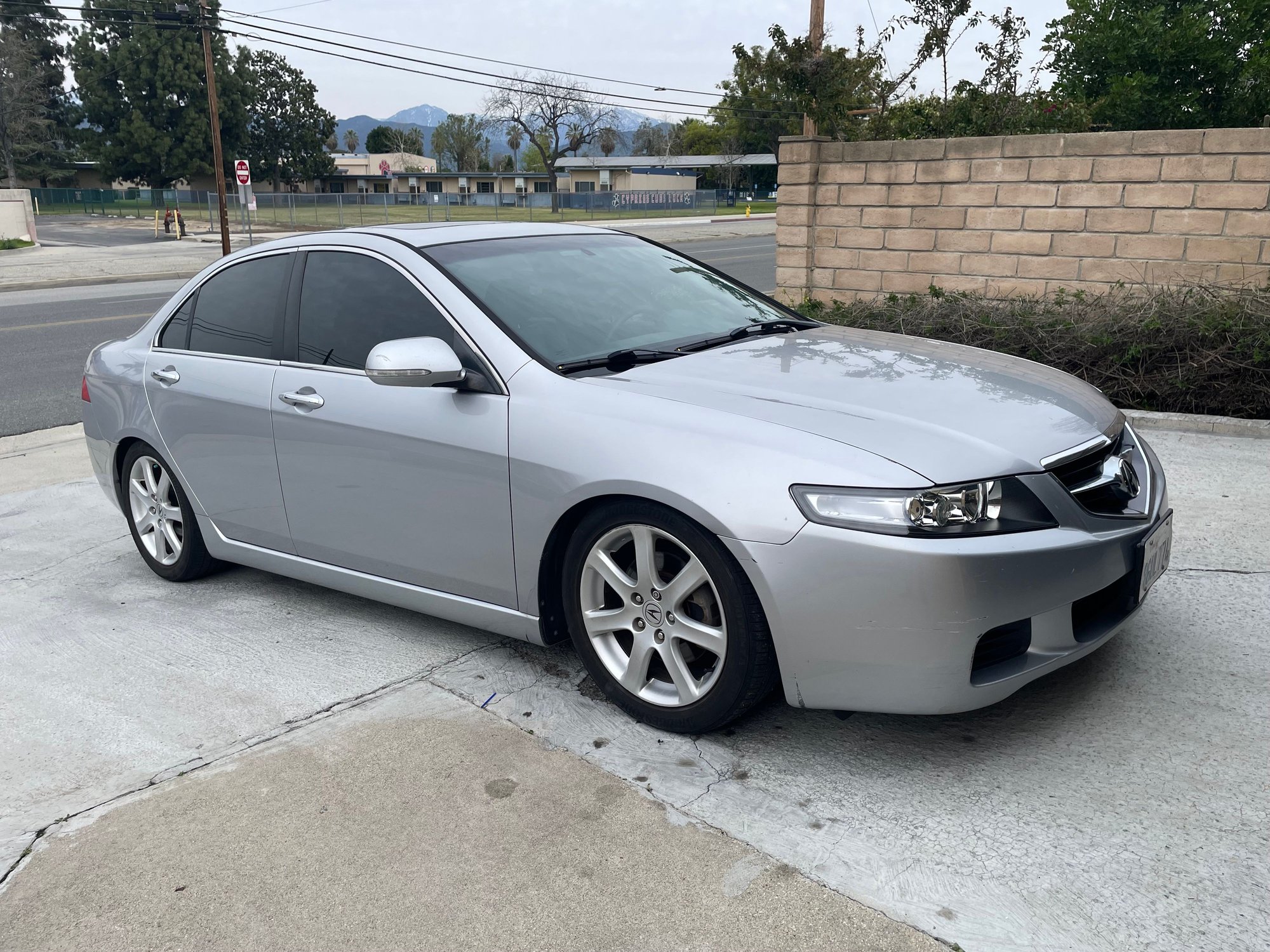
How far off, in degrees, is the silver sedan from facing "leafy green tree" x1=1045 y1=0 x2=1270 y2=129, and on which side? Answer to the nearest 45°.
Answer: approximately 90° to its left

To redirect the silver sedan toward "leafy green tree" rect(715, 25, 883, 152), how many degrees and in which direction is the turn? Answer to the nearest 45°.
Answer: approximately 135° to its left

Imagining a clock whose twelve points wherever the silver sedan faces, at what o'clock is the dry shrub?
The dry shrub is roughly at 9 o'clock from the silver sedan.

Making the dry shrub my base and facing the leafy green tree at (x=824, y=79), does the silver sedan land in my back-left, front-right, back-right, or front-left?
back-left
